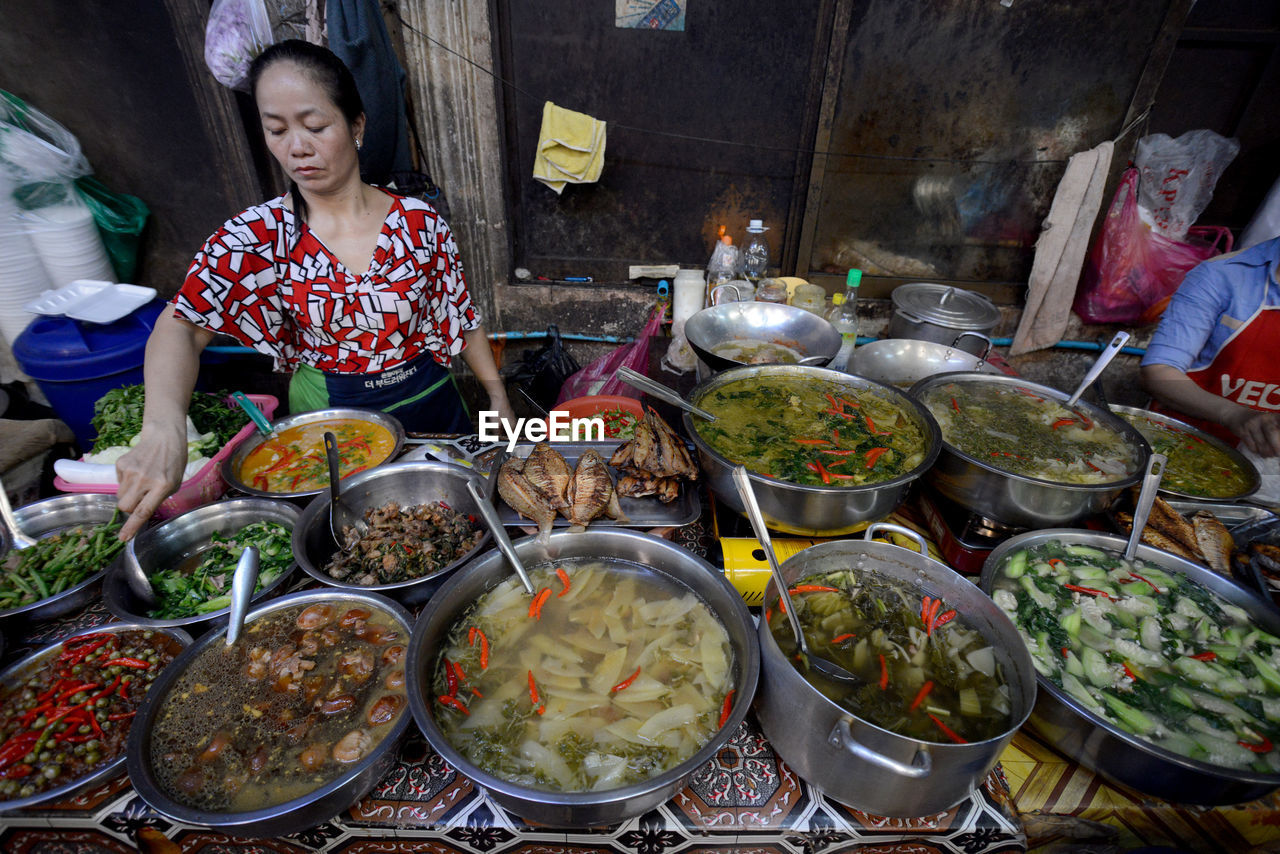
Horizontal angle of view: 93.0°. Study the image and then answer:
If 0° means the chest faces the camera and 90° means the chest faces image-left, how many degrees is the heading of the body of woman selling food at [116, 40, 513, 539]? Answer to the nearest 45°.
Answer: approximately 0°

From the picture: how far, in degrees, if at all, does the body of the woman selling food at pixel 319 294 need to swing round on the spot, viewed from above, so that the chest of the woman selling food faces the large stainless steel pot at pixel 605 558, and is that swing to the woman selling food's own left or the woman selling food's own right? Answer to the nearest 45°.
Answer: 0° — they already face it

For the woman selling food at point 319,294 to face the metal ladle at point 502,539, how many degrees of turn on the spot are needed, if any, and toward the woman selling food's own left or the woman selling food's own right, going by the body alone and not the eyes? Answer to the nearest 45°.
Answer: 0° — they already face it

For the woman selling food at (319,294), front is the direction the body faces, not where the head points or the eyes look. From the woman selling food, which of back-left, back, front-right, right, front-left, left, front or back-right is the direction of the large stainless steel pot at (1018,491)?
front-left

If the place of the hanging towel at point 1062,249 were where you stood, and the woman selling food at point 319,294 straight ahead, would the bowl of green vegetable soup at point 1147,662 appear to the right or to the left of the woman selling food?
left

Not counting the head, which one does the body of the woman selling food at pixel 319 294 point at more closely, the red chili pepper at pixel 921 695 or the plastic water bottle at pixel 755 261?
the red chili pepper

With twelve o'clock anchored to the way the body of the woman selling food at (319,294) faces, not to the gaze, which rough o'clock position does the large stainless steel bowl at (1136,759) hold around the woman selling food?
The large stainless steel bowl is roughly at 11 o'clock from the woman selling food.

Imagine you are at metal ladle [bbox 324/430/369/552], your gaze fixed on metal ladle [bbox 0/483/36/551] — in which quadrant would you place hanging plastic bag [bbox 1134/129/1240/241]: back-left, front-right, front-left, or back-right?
back-right

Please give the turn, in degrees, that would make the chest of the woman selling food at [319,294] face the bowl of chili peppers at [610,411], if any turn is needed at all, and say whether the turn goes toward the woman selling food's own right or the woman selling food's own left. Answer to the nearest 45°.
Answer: approximately 45° to the woman selling food's own left

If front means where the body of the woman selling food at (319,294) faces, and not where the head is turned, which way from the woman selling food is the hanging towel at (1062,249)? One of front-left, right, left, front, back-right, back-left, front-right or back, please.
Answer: left

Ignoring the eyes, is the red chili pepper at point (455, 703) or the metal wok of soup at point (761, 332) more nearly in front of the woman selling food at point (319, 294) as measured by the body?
the red chili pepper

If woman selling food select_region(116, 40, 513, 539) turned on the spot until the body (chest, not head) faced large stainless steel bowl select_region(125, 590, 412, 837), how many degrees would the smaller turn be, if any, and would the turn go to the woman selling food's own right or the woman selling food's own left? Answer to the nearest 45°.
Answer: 0° — they already face it

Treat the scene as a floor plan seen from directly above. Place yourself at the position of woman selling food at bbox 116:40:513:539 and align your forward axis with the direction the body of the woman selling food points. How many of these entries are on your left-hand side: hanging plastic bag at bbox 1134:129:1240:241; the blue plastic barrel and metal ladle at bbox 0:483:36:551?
1

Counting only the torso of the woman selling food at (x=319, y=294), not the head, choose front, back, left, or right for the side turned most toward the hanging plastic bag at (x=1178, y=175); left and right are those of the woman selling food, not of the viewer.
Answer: left

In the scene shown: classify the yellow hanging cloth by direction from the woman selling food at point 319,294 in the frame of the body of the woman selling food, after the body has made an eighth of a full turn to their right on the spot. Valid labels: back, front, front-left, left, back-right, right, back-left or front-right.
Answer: back

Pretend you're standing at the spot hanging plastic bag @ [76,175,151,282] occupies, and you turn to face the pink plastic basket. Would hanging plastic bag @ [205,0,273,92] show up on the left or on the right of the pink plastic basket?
left
